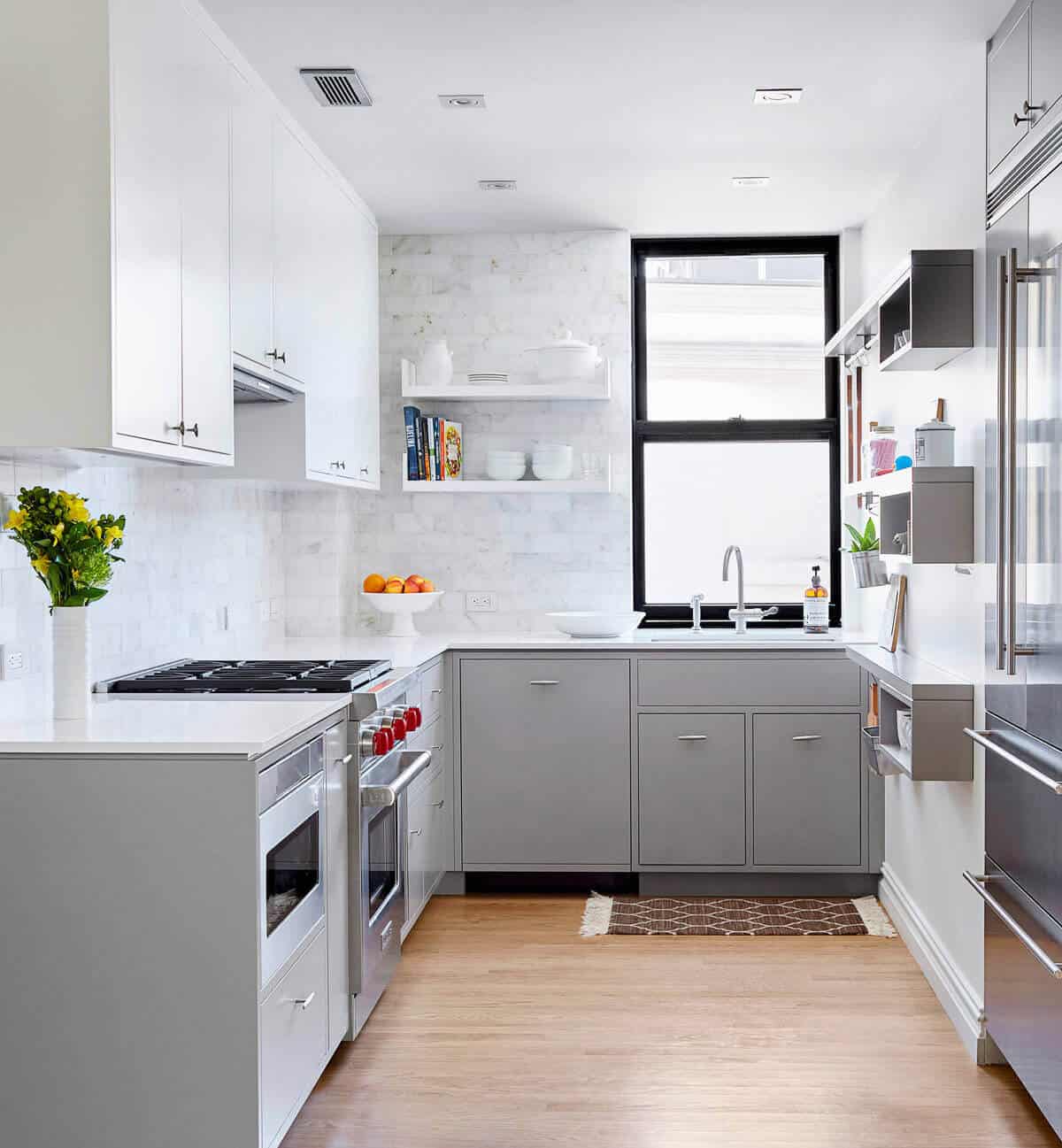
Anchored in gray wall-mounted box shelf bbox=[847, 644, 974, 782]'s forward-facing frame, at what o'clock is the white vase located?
The white vase is roughly at 11 o'clock from the gray wall-mounted box shelf.

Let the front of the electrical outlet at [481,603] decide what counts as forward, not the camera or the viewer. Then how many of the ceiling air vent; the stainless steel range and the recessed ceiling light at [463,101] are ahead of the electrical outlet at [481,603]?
3

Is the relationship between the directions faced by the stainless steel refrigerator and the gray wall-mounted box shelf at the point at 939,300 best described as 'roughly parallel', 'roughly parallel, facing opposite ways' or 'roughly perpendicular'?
roughly parallel

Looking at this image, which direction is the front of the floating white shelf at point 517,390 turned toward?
toward the camera

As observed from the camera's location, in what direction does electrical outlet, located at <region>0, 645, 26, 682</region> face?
facing the viewer and to the right of the viewer

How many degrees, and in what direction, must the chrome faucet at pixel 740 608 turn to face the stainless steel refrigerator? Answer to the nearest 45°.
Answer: approximately 45° to its left

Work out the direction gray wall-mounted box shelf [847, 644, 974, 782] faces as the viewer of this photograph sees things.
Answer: facing to the left of the viewer

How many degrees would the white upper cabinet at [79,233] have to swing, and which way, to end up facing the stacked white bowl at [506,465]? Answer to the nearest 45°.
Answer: approximately 90° to its left

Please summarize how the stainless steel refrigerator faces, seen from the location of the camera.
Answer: facing to the left of the viewer

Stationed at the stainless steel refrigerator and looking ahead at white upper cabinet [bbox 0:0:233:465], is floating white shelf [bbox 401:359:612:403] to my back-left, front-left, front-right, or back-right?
front-right

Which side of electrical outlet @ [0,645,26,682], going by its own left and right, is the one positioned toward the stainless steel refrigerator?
front

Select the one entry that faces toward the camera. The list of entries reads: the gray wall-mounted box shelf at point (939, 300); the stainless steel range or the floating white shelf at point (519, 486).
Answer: the floating white shelf

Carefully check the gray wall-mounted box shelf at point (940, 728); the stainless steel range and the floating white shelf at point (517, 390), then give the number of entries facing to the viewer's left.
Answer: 1

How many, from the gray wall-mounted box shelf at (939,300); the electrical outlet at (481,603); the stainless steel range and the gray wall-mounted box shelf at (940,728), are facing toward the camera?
1

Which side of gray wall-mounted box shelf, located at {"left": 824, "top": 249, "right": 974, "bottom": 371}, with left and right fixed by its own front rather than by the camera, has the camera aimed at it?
left

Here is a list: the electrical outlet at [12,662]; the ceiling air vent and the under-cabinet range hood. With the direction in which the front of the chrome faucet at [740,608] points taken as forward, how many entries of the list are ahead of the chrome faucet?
3

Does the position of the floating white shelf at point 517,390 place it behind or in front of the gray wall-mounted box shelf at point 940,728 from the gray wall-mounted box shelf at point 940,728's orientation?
in front
